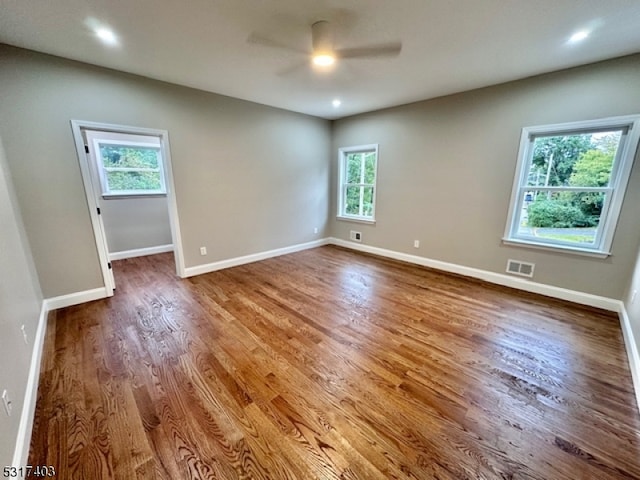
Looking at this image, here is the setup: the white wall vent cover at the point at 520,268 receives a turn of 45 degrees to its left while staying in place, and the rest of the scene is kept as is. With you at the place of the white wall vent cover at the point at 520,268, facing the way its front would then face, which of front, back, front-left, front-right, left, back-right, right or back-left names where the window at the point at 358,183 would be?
back-right

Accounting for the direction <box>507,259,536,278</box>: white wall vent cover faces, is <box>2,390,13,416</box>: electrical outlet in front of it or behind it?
in front

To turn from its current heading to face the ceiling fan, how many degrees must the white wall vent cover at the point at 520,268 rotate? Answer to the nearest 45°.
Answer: approximately 45° to its right

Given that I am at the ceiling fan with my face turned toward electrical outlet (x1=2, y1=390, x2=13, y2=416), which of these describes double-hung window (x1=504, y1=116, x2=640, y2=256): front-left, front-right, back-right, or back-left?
back-left

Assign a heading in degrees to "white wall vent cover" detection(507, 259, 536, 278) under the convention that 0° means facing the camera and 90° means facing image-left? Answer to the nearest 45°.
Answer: approximately 0°

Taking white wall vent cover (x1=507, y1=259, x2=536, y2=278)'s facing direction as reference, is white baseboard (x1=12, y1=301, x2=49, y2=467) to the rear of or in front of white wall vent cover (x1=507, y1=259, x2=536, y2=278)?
in front

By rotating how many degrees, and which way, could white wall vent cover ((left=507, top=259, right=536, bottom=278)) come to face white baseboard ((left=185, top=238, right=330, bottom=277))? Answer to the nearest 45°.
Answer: approximately 45° to its right

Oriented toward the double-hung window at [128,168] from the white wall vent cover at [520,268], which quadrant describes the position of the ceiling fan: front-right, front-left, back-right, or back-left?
front-left

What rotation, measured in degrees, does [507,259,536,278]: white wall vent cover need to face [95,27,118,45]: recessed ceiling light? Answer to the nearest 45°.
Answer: approximately 45° to its right
